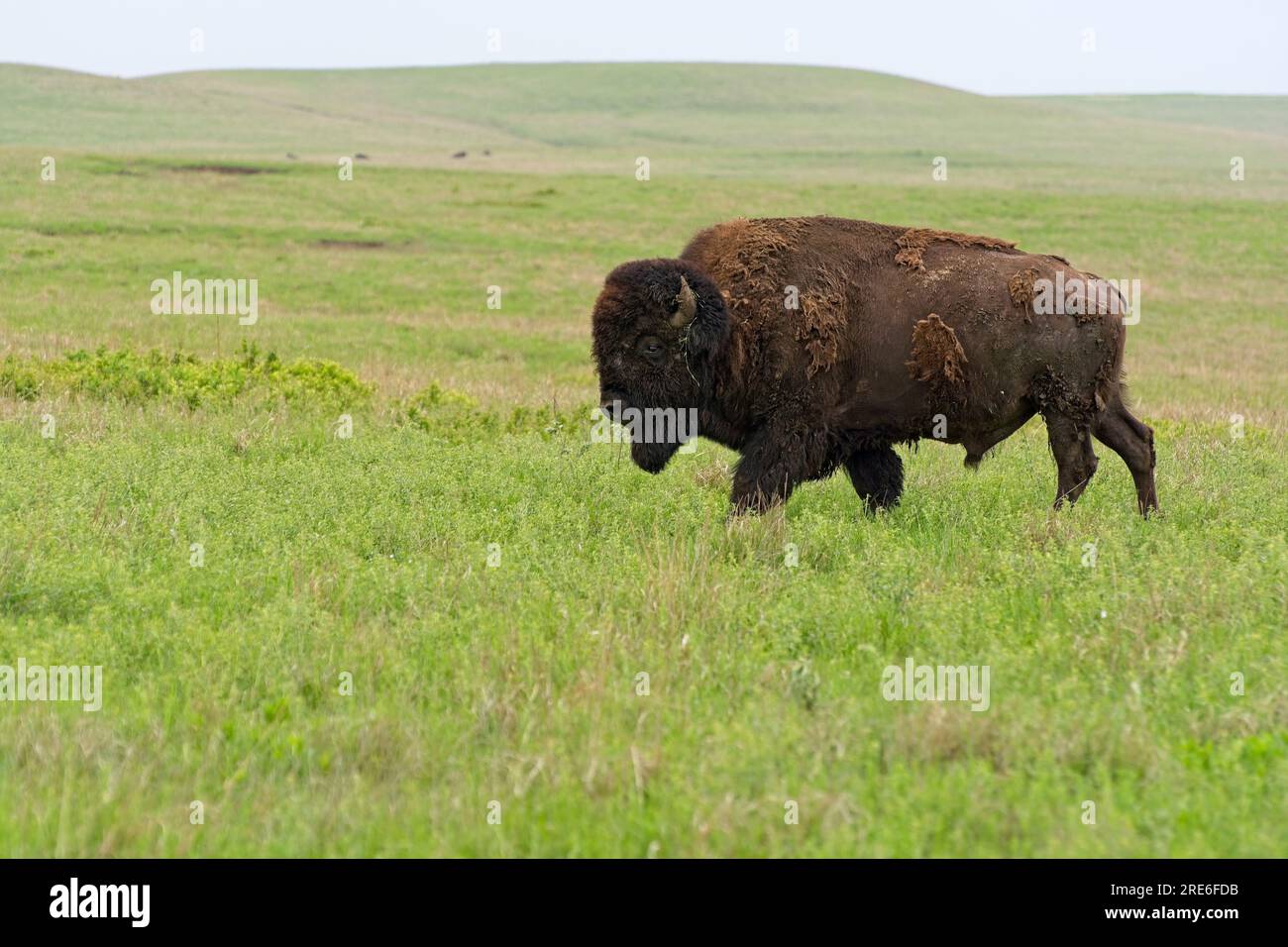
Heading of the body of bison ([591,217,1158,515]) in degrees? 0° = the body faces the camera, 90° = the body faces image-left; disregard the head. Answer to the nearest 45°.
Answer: approximately 90°
